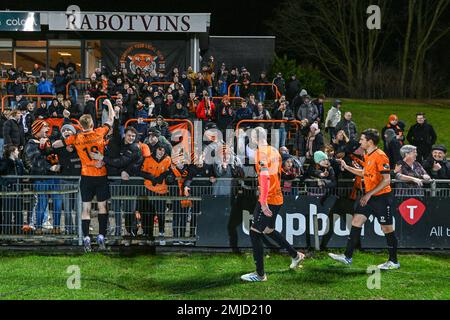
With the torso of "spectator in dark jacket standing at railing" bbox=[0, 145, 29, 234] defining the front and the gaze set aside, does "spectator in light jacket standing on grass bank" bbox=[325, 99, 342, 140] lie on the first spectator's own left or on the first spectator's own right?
on the first spectator's own left

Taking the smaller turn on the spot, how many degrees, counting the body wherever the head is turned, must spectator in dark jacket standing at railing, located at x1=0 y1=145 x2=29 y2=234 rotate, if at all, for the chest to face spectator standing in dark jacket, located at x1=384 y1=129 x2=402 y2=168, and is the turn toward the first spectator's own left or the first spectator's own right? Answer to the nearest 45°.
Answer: approximately 45° to the first spectator's own left

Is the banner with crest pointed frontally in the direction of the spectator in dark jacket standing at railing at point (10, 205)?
yes

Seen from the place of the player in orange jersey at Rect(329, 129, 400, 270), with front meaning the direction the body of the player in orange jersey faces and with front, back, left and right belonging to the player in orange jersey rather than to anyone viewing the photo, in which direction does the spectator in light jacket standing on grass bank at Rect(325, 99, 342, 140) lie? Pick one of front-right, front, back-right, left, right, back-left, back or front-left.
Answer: right

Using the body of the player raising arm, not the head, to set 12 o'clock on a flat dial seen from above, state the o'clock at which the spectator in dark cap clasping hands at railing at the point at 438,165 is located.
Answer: The spectator in dark cap clasping hands at railing is roughly at 3 o'clock from the player raising arm.

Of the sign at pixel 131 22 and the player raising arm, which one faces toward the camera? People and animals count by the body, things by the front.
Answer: the sign

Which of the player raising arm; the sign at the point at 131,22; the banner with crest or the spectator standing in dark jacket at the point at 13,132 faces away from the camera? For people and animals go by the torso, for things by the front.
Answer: the player raising arm

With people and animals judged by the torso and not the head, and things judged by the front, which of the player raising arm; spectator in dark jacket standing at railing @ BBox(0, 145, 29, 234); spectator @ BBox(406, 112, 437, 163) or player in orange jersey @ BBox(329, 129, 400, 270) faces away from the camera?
the player raising arm

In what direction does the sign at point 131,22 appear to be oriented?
toward the camera

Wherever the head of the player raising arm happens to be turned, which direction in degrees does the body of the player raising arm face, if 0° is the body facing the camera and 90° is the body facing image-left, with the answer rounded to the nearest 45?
approximately 180°

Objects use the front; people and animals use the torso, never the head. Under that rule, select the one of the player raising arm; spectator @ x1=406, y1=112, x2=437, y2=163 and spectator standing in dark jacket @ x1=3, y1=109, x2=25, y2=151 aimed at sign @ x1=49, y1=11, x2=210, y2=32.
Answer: the player raising arm

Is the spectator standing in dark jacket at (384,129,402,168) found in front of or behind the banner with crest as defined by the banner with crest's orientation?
in front

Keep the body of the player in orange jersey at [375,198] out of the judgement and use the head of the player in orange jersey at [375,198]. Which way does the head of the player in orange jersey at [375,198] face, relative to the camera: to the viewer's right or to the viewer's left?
to the viewer's left

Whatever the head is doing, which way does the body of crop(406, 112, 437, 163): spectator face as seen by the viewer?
toward the camera

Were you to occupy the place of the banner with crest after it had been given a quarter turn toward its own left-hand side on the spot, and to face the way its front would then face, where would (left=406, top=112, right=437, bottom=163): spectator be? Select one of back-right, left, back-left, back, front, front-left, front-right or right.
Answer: front-right
